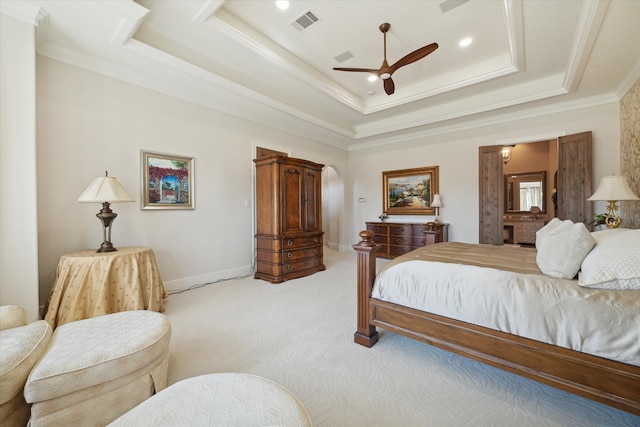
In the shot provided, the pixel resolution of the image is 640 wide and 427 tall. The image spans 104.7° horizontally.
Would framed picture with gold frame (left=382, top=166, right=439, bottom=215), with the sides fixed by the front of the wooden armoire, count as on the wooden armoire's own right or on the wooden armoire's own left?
on the wooden armoire's own left

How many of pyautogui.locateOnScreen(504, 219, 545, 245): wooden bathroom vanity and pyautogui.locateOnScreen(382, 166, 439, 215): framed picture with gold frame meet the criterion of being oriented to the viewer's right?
0

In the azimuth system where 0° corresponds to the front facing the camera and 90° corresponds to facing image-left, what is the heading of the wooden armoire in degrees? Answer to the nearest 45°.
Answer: approximately 315°

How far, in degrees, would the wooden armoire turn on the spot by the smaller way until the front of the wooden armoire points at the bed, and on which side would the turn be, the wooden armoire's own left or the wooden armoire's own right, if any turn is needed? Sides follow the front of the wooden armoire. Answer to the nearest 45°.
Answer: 0° — it already faces it

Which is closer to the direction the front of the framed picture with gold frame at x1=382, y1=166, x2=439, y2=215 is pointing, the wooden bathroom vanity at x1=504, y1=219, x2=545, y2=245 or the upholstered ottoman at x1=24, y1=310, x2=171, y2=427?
the upholstered ottoman

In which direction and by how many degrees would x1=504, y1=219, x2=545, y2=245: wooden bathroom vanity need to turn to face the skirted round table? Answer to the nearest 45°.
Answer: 0° — it already faces it

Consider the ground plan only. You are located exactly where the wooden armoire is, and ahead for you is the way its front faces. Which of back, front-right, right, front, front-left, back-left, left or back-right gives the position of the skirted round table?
right

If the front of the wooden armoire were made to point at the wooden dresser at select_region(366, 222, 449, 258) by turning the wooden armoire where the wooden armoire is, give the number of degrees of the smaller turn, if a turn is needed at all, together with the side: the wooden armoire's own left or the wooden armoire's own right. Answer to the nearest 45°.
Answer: approximately 90° to the wooden armoire's own left

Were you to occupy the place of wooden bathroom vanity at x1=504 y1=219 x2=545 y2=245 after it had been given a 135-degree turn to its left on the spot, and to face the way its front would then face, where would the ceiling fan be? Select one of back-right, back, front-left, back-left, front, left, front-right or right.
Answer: back-right

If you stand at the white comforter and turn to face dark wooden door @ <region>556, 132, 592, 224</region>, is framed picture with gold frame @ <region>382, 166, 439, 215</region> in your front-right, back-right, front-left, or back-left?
front-left

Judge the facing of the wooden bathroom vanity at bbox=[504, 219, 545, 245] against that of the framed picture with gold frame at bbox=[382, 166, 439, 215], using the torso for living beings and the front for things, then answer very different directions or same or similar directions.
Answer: same or similar directions

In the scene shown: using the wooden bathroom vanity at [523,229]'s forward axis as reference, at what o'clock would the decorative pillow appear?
The decorative pillow is roughly at 12 o'clock from the wooden bathroom vanity.

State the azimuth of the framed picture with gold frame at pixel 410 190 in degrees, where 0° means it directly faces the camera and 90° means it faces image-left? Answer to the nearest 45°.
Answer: approximately 45°

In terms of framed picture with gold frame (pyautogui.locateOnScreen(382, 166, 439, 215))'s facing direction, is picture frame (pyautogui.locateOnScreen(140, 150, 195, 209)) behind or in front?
in front

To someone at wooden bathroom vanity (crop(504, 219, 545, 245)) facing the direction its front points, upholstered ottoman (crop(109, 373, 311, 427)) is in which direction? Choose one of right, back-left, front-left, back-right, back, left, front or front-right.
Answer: front

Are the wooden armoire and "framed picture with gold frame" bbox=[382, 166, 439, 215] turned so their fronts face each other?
no

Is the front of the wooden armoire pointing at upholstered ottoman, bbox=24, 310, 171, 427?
no

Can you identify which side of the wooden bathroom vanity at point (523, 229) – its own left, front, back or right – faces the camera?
front
